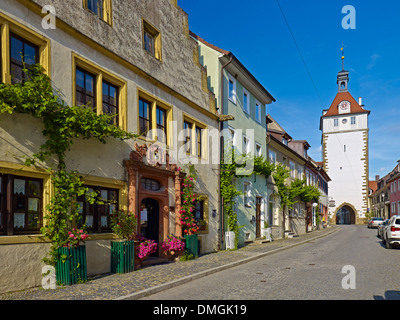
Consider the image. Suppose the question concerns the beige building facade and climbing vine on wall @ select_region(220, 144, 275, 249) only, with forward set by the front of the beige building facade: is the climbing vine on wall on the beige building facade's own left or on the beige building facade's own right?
on the beige building facade's own left

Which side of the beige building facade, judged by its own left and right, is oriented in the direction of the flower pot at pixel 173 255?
left

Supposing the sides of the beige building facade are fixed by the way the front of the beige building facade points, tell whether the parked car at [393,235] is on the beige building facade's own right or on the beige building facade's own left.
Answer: on the beige building facade's own left

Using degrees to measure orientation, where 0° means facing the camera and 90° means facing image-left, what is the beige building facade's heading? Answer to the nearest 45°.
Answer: approximately 315°

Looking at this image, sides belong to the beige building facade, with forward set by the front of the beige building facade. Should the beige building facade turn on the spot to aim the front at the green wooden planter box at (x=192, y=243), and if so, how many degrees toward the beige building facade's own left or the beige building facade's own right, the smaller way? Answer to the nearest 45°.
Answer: approximately 90° to the beige building facade's own left
